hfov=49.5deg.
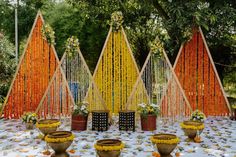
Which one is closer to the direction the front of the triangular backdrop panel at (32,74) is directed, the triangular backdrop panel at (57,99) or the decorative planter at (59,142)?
the decorative planter

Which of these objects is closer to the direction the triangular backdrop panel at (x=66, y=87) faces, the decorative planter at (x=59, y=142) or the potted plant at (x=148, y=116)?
the decorative planter

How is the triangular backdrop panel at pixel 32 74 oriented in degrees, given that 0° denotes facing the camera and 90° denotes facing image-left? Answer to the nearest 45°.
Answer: approximately 0°

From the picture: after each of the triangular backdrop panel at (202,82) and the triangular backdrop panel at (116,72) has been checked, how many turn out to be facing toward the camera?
2

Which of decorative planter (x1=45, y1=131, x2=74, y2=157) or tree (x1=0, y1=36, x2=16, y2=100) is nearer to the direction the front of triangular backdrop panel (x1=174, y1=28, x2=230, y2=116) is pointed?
the decorative planter

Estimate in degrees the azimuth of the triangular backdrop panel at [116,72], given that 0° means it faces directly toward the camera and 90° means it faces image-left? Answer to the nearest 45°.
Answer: approximately 0°
